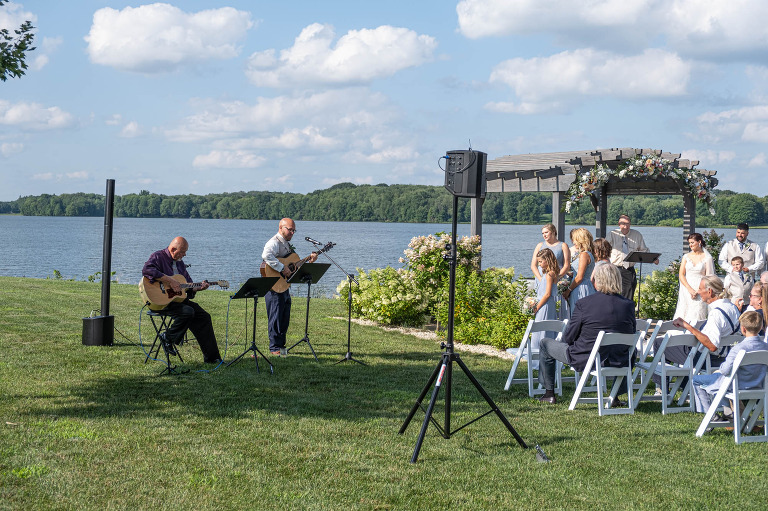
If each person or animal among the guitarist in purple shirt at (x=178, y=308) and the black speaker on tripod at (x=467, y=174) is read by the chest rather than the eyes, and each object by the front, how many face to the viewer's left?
0

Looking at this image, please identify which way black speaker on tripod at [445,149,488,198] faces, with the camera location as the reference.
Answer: facing away from the viewer and to the right of the viewer

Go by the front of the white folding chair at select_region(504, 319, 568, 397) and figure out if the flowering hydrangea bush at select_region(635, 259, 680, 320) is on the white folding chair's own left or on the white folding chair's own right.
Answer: on the white folding chair's own right

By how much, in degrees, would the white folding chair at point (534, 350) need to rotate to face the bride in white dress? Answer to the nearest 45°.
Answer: approximately 90° to its right

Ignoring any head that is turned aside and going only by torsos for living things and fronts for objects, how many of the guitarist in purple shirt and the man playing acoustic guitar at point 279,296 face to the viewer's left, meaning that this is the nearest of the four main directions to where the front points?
0

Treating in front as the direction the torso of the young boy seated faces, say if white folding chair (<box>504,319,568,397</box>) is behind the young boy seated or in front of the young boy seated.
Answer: in front

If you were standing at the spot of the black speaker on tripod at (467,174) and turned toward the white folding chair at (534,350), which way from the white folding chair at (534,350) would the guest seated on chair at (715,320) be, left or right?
right

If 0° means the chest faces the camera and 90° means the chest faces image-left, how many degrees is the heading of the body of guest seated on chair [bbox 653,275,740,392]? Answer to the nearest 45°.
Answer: approximately 90°

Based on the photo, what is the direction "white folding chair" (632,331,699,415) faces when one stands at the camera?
facing away from the viewer and to the left of the viewer

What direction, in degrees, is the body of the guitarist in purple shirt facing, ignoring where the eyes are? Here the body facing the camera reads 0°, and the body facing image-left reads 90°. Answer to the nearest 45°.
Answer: approximately 315°

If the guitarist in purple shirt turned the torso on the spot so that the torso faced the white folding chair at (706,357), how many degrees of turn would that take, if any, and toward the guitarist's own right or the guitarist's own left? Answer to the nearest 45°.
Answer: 0° — they already face it

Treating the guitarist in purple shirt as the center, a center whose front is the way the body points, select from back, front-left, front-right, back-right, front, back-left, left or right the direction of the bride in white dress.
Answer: front-left
